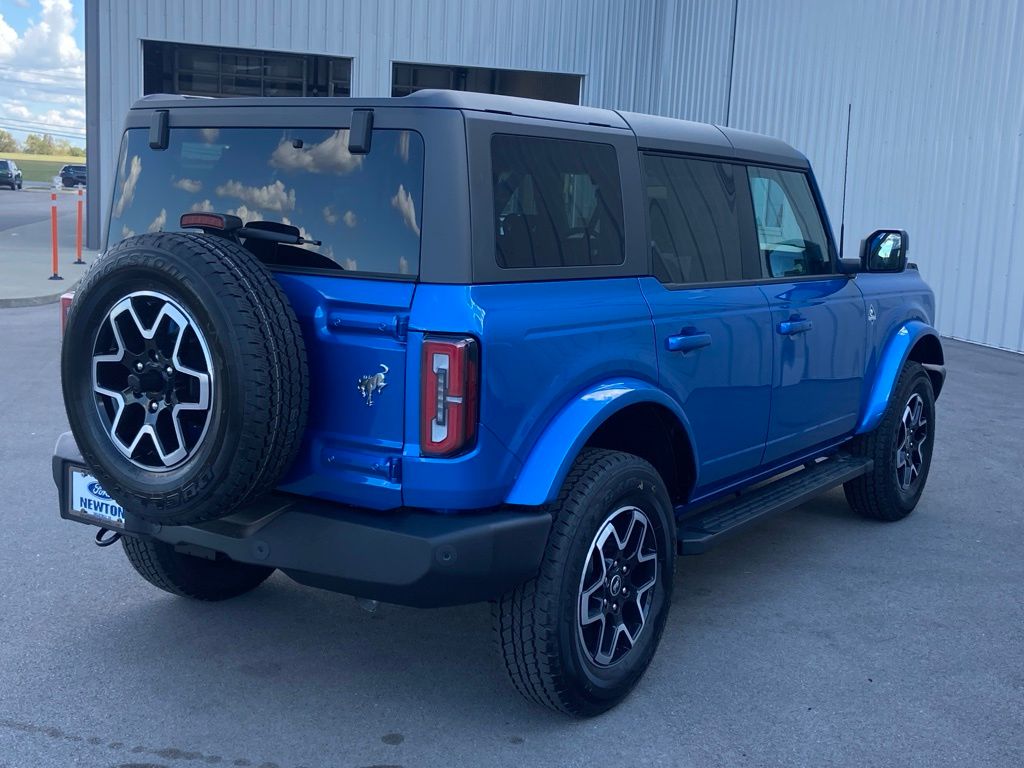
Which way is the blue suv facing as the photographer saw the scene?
facing away from the viewer and to the right of the viewer
